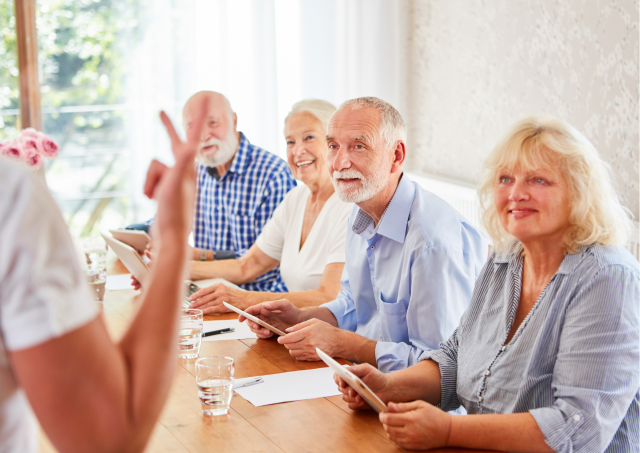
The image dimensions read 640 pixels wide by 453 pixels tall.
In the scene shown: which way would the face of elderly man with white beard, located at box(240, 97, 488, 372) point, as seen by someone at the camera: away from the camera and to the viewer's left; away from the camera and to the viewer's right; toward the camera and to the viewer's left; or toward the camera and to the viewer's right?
toward the camera and to the viewer's left

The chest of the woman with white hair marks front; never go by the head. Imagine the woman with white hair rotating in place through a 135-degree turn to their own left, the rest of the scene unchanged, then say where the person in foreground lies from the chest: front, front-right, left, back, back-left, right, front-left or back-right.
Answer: right

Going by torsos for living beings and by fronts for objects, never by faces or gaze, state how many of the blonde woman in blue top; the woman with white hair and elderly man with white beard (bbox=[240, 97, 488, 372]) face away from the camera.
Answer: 0

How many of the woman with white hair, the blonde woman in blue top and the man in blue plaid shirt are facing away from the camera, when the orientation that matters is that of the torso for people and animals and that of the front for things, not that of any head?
0

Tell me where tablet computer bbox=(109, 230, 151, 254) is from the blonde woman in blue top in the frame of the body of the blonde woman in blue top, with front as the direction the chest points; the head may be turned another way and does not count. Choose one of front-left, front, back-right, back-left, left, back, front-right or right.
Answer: right

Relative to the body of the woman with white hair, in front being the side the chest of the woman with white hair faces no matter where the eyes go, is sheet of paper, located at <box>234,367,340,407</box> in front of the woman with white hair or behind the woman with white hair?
in front

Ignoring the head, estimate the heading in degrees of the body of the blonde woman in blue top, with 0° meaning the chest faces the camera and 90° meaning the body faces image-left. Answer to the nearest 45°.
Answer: approximately 45°
